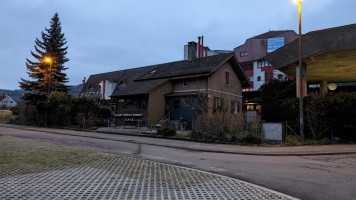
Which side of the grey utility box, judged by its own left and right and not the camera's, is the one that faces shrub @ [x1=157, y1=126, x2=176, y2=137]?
right

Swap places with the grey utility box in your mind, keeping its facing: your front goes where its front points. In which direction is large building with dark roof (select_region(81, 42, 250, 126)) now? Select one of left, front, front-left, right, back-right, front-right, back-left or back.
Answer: back-right

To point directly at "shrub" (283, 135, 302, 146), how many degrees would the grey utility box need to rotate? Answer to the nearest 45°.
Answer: approximately 90° to its left

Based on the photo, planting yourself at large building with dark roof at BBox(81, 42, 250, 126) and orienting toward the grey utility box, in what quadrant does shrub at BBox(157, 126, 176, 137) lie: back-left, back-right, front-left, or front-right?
front-right

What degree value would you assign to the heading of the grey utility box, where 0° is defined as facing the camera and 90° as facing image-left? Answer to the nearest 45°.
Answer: approximately 0°

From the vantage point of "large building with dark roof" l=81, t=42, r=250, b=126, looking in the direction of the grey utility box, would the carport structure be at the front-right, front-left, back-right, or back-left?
front-left

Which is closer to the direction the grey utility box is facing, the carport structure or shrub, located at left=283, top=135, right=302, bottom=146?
the shrub

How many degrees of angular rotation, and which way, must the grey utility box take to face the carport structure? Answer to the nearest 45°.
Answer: approximately 135° to its left
